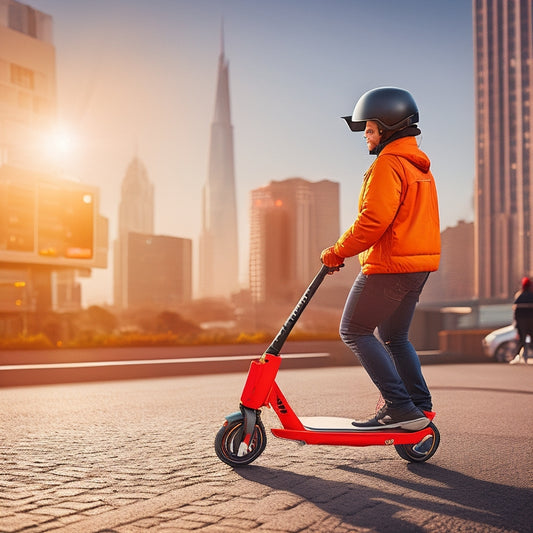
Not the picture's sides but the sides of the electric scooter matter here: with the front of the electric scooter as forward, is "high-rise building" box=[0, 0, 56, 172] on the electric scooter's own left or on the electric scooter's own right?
on the electric scooter's own right

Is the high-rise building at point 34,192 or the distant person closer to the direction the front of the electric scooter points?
the high-rise building

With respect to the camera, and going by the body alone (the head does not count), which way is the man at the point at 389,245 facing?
to the viewer's left

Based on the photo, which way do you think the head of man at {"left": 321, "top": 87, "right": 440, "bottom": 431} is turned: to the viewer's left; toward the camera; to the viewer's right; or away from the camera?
to the viewer's left

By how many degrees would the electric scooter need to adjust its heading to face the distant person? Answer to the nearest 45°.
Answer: approximately 90° to its right

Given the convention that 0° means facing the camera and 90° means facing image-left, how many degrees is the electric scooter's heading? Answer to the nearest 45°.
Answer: approximately 90°

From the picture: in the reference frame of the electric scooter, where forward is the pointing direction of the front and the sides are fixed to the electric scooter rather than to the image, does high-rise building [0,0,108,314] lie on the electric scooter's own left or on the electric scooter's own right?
on the electric scooter's own right
